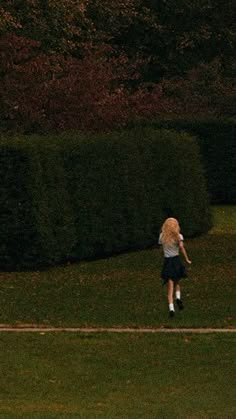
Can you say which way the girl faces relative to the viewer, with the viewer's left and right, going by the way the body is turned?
facing away from the viewer

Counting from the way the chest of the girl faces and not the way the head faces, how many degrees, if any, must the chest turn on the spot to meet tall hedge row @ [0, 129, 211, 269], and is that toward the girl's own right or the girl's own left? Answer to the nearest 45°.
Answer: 0° — they already face it

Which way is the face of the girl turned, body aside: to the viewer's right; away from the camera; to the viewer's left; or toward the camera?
away from the camera

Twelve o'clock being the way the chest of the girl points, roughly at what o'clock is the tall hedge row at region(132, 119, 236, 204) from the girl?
The tall hedge row is roughly at 12 o'clock from the girl.
